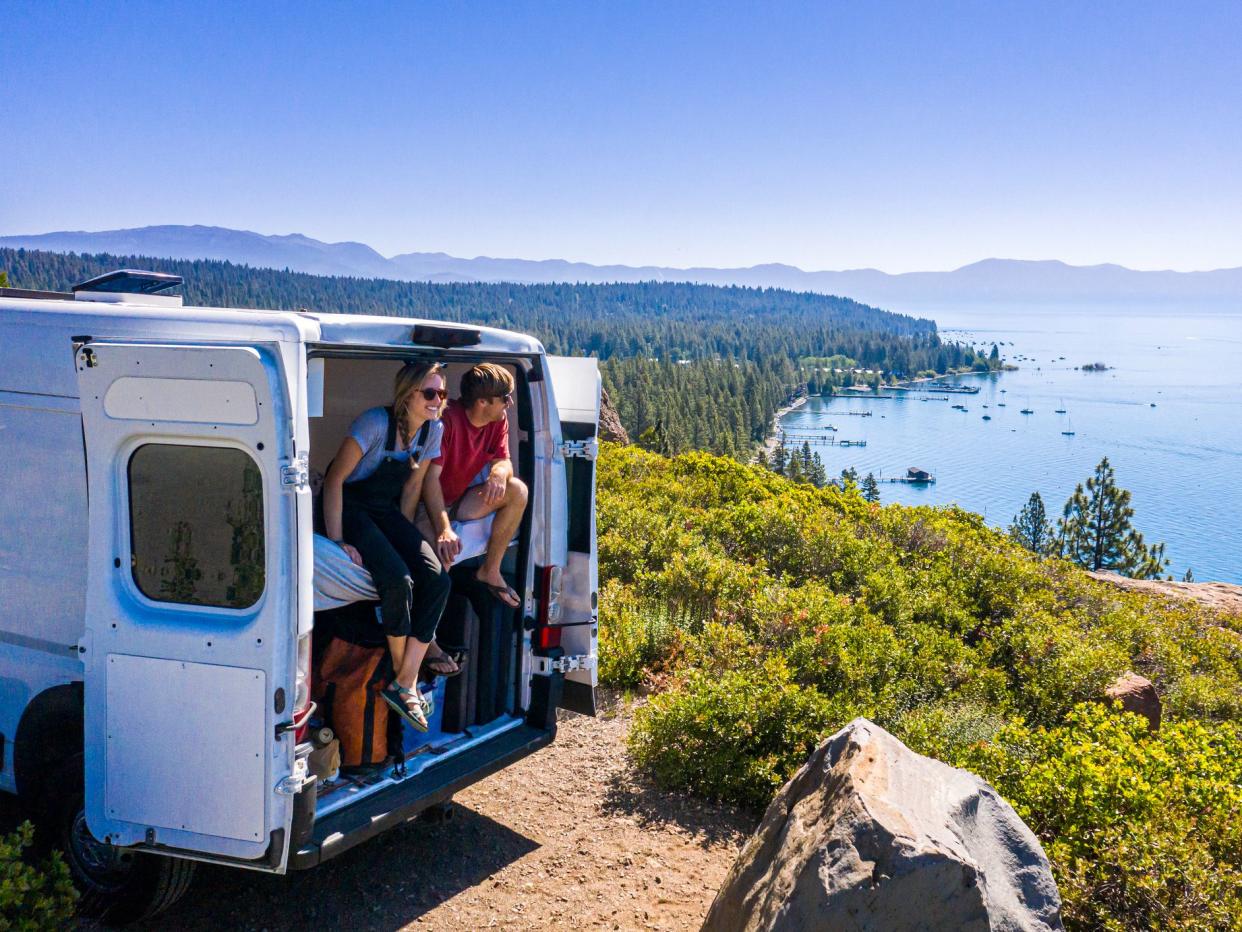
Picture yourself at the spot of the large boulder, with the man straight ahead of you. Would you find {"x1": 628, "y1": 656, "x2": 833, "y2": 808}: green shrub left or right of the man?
right

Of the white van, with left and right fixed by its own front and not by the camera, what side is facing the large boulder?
back

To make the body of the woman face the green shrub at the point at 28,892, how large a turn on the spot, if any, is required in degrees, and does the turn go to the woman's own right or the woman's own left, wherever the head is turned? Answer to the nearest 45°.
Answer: approximately 90° to the woman's own right

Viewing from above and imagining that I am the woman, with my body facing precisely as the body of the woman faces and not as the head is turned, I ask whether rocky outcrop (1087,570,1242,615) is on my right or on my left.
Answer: on my left

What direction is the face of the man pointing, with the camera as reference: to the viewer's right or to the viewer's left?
to the viewer's right

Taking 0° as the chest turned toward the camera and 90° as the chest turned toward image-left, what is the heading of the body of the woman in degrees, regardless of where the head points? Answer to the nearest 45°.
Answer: approximately 315°

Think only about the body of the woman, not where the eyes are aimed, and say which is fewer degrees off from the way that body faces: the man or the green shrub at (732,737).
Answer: the green shrub

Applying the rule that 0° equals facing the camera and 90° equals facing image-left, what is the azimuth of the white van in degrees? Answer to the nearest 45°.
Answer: approximately 135°
